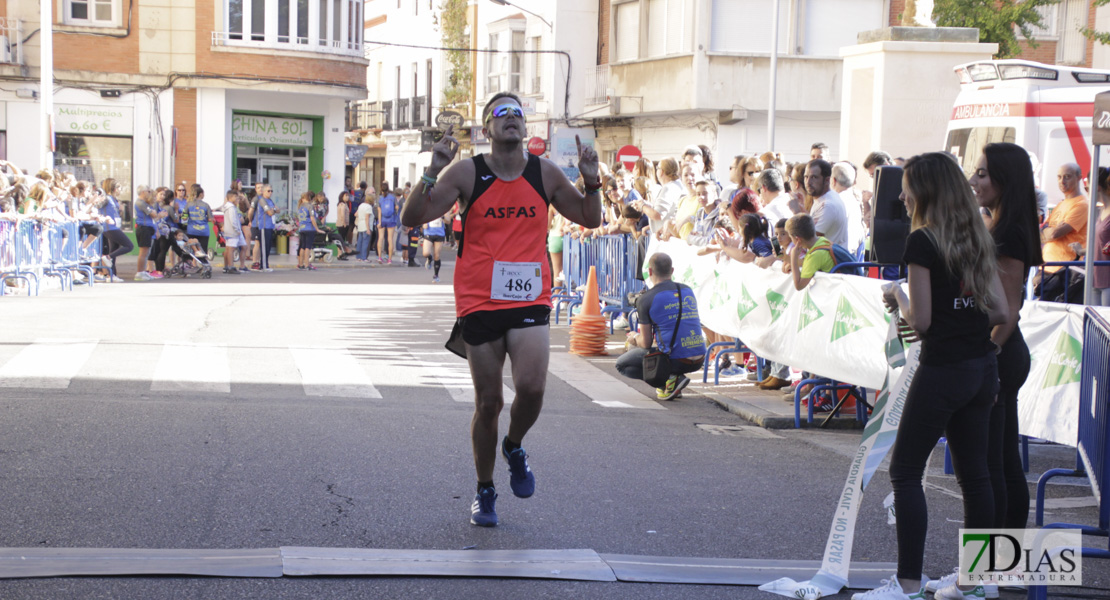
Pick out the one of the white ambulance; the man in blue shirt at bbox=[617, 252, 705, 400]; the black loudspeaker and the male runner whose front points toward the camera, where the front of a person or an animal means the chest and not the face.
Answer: the male runner

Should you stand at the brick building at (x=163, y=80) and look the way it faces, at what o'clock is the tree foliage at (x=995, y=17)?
The tree foliage is roughly at 10 o'clock from the brick building.

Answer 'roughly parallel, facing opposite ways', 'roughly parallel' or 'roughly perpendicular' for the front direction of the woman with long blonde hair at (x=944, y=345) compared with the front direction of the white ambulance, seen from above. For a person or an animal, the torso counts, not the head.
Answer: roughly perpendicular

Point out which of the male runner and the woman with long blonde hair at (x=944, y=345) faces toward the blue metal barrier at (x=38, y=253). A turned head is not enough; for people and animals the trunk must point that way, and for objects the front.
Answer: the woman with long blonde hair

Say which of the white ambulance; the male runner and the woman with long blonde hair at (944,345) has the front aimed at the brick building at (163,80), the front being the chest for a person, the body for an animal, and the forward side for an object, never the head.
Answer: the woman with long blonde hair

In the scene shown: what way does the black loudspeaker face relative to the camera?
to the viewer's left

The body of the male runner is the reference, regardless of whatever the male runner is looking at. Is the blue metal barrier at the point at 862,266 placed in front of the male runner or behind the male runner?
behind

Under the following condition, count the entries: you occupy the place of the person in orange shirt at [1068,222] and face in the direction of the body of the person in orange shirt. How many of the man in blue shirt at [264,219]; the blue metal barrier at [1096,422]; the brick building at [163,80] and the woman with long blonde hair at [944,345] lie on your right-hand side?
2
